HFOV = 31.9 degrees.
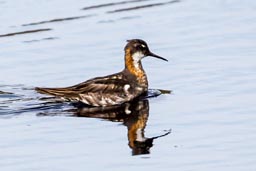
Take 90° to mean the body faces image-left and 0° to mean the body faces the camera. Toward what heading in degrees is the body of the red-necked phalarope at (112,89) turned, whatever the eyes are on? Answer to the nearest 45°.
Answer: approximately 270°
